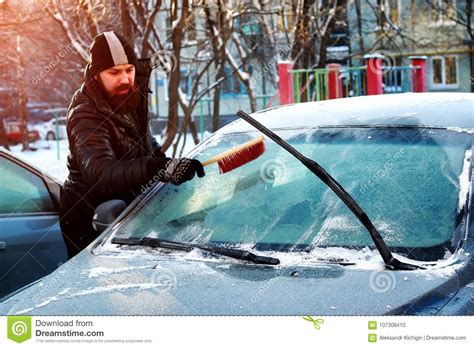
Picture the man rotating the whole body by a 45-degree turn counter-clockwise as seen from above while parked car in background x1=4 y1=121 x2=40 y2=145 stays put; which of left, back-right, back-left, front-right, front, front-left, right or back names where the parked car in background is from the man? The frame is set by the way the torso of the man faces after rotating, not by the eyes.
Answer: left

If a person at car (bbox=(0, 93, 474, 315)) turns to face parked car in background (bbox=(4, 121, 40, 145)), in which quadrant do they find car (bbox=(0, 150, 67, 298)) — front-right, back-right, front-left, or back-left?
front-left

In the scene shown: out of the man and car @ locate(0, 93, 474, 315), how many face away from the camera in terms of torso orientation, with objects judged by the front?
0

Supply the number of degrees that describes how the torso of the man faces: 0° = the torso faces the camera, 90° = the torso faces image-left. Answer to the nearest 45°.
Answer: approximately 315°

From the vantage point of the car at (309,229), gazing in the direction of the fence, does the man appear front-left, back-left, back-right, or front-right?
front-left

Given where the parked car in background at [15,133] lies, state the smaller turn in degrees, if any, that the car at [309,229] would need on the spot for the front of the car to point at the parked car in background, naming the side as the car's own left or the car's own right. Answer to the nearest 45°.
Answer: approximately 135° to the car's own right

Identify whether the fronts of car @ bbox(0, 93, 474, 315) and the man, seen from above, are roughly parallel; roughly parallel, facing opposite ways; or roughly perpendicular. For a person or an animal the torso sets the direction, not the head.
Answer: roughly perpendicular

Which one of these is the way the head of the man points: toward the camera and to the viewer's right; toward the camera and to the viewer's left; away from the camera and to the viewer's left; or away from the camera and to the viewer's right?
toward the camera and to the viewer's right

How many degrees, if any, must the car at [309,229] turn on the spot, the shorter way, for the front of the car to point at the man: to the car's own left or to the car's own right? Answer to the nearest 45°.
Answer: approximately 90° to the car's own right

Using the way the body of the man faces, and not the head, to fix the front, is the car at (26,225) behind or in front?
behind

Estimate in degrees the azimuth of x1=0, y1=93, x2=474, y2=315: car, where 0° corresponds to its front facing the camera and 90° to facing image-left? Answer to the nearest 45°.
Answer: approximately 45°
